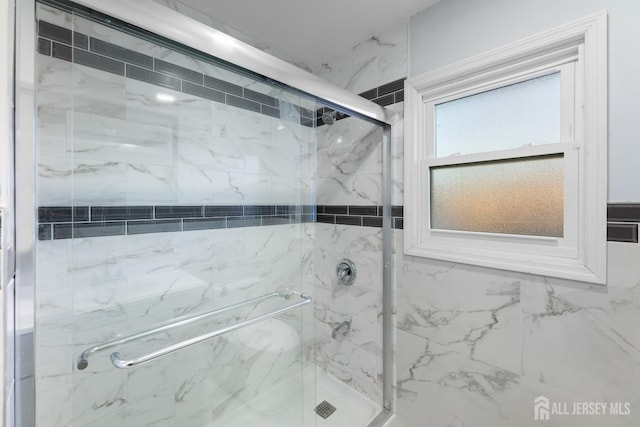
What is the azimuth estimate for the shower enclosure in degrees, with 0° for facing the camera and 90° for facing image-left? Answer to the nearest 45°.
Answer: approximately 315°
